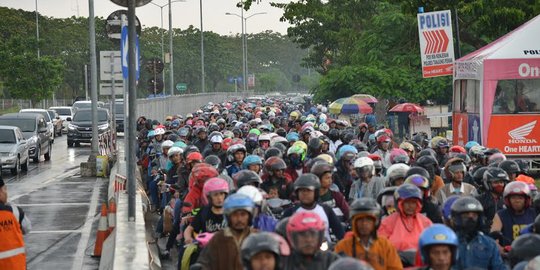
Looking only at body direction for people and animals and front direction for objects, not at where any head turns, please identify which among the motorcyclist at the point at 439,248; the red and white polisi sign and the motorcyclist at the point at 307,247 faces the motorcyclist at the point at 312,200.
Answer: the red and white polisi sign

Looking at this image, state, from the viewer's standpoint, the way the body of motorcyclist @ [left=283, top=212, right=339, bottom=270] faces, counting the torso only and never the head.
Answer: toward the camera

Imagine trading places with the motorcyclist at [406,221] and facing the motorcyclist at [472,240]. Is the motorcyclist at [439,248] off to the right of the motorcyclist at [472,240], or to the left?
right

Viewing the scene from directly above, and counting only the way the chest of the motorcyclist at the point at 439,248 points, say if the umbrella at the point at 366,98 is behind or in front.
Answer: behind

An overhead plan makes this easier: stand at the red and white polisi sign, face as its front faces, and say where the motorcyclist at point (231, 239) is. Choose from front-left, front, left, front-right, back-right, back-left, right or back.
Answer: front

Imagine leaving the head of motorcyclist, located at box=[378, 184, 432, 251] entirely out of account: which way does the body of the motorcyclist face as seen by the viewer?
toward the camera

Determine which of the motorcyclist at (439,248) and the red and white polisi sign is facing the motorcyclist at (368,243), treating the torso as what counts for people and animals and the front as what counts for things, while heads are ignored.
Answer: the red and white polisi sign

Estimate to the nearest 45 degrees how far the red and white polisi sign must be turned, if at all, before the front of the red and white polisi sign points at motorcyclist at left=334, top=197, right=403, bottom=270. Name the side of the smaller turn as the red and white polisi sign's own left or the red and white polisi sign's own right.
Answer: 0° — it already faces them

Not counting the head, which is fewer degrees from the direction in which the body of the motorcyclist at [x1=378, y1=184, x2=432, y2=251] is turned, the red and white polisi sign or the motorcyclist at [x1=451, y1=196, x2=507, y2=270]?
the motorcyclist

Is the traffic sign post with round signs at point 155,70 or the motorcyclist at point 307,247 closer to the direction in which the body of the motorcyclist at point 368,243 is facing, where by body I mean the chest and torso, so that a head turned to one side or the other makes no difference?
the motorcyclist

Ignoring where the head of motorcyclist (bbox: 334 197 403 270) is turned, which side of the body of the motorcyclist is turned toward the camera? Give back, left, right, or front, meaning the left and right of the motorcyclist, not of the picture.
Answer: front

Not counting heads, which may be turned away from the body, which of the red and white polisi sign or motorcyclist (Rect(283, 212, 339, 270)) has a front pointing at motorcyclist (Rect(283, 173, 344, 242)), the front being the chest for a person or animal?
the red and white polisi sign
